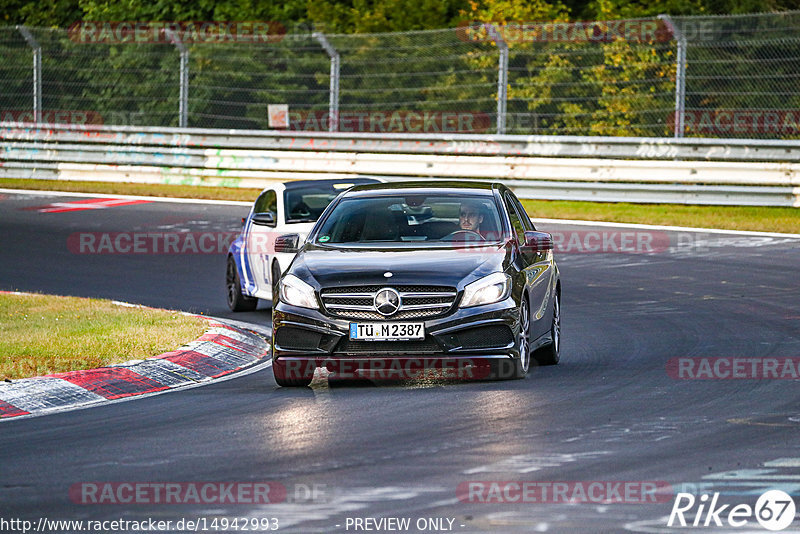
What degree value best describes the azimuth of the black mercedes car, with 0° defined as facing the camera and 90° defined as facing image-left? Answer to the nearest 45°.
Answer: approximately 0°

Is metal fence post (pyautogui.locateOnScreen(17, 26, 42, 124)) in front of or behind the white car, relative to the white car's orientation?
behind

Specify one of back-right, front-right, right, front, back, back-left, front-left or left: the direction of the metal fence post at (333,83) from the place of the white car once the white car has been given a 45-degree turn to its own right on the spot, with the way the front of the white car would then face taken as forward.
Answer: back

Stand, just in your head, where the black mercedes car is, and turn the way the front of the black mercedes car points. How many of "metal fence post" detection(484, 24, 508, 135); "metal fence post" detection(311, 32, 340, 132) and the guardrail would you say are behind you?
3

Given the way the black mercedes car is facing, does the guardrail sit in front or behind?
behind

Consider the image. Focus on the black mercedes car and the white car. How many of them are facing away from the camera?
0

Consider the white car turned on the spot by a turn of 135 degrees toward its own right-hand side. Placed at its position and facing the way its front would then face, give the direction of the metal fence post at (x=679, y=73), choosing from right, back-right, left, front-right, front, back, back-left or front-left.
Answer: back-right

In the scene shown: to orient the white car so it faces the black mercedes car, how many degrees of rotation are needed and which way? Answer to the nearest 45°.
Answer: approximately 45° to its right

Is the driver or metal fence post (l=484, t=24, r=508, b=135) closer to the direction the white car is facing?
the driver

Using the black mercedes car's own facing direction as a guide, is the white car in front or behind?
behind

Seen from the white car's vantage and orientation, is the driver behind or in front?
in front

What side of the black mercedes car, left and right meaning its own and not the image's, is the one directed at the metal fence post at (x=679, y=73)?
back

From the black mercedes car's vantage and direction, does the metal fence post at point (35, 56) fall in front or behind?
behind

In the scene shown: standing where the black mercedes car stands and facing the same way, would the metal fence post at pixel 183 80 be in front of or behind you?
behind
